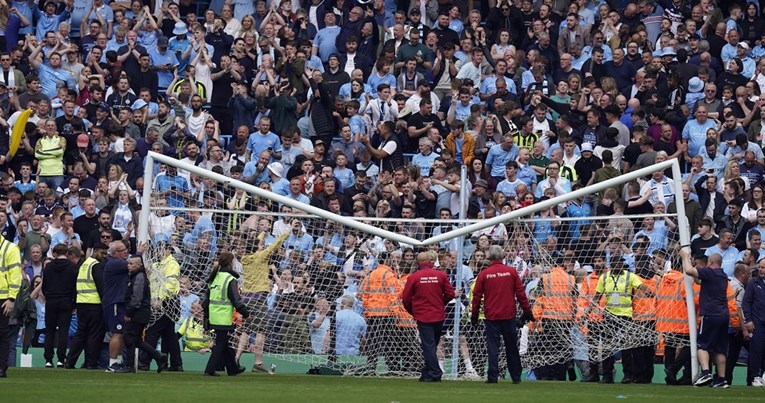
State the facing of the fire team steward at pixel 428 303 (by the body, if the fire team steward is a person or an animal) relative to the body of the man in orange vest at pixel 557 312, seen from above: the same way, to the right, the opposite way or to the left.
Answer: the same way

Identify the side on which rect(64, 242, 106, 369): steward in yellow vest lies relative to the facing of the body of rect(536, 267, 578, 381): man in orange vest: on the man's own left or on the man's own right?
on the man's own left

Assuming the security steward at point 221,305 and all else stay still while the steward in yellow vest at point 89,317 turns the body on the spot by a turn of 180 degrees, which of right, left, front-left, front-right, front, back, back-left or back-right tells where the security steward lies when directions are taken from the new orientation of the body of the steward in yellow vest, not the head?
left

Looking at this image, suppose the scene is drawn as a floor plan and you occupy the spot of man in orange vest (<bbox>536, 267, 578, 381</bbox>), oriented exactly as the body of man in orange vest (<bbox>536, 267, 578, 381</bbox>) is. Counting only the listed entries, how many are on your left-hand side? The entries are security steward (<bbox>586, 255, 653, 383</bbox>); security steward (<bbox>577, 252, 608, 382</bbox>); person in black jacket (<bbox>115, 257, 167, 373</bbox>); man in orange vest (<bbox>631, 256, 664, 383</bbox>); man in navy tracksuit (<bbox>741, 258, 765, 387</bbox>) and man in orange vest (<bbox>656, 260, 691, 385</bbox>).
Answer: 1

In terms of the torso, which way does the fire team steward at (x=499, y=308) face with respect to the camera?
away from the camera

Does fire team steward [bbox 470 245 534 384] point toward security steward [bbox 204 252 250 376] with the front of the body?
no

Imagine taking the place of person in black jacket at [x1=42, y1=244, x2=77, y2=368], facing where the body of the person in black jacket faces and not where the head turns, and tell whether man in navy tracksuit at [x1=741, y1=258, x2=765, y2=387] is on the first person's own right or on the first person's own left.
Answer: on the first person's own right

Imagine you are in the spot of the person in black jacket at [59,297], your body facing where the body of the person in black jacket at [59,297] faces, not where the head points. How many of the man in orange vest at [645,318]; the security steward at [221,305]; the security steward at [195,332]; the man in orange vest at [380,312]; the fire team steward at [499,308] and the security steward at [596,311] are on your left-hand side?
0

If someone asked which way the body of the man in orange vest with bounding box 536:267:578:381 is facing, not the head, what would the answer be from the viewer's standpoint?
away from the camera

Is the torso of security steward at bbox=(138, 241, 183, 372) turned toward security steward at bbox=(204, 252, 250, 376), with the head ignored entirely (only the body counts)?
no

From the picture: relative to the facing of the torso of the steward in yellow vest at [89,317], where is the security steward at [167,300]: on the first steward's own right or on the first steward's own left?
on the first steward's own right

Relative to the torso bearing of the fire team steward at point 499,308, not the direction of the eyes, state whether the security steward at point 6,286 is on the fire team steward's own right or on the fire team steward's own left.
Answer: on the fire team steward's own left

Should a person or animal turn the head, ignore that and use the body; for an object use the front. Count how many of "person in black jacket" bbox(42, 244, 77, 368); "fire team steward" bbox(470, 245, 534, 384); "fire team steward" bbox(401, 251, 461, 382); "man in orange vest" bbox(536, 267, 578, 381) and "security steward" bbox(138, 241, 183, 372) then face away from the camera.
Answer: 4
